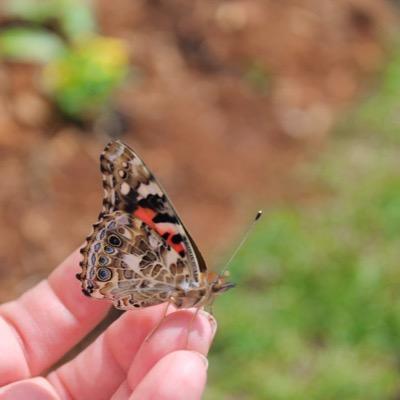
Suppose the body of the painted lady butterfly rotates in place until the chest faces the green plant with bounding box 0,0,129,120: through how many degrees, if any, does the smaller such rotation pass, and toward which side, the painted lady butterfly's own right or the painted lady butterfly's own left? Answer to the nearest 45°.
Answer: approximately 90° to the painted lady butterfly's own left

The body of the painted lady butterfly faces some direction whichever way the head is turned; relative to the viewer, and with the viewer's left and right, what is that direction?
facing to the right of the viewer
